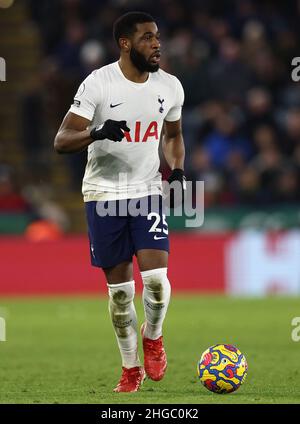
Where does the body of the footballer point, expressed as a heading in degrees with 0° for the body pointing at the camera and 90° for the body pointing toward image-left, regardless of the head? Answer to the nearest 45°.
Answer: approximately 315°
